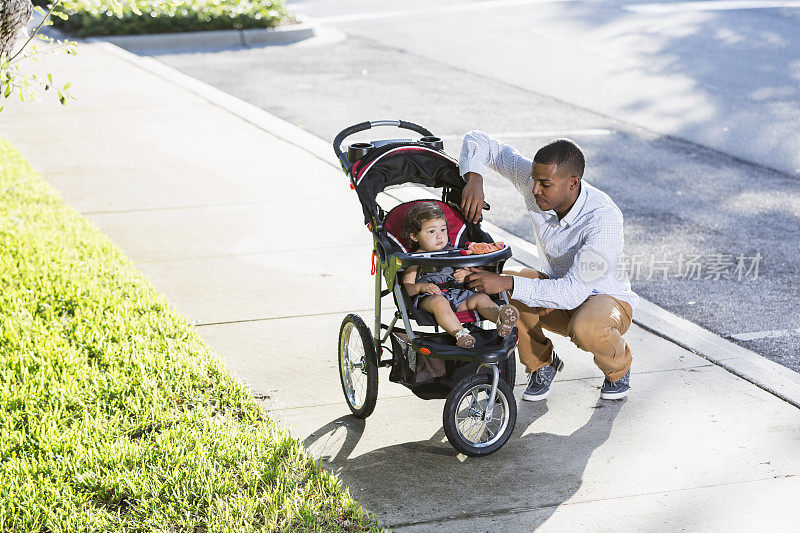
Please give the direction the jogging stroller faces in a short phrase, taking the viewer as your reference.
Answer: facing the viewer and to the right of the viewer

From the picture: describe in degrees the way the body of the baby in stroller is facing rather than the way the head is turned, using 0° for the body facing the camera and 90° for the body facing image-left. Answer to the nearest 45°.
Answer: approximately 315°

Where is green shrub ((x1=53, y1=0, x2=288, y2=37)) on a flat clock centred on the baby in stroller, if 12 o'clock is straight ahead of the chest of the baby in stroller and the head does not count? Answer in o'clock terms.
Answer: The green shrub is roughly at 7 o'clock from the baby in stroller.

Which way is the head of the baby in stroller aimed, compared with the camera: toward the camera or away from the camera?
toward the camera

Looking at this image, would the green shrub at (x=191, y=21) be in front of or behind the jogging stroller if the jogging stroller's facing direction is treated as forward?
behind
